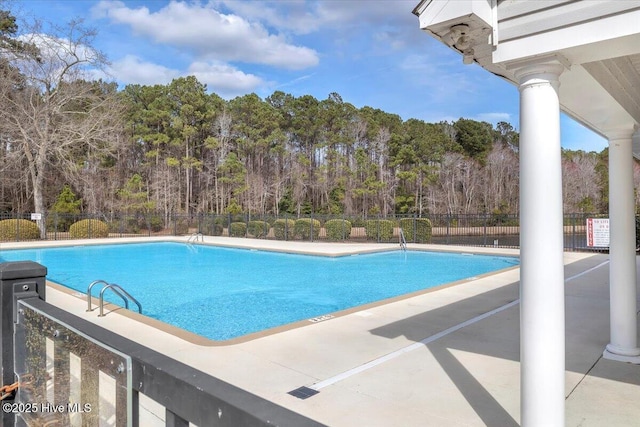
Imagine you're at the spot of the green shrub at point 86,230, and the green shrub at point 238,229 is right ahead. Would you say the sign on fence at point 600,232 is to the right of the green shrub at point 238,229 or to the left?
right

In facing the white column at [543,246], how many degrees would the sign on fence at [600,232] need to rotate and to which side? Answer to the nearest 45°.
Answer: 0° — it already faces it

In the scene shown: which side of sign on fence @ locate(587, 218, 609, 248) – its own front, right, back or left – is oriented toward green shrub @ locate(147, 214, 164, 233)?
right

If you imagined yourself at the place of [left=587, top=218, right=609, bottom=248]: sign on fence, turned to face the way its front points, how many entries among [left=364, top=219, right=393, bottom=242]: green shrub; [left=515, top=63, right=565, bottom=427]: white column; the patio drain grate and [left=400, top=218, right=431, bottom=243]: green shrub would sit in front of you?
2

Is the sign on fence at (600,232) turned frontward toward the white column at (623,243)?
yes

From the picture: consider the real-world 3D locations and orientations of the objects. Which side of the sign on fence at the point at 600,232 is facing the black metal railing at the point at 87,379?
front

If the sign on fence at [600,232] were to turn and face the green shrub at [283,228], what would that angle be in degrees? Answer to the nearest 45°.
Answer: approximately 90° to its right

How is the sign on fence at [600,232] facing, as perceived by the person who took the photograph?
facing the viewer

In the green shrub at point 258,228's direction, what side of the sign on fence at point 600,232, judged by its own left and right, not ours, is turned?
right

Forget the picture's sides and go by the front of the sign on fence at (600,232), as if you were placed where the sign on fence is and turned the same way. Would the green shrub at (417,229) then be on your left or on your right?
on your right

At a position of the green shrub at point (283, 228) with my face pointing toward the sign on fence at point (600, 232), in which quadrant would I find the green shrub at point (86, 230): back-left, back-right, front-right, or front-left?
back-right

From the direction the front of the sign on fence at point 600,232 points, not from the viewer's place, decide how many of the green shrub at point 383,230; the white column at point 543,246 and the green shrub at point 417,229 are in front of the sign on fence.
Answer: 1

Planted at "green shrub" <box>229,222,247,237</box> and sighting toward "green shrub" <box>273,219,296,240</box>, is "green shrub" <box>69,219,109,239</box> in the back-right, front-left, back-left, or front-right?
back-right

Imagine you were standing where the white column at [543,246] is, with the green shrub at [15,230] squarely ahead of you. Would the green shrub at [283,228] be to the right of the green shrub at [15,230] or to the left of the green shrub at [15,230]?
right

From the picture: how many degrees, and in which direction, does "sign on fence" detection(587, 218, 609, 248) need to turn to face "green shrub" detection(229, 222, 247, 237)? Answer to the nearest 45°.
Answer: approximately 90° to its right
